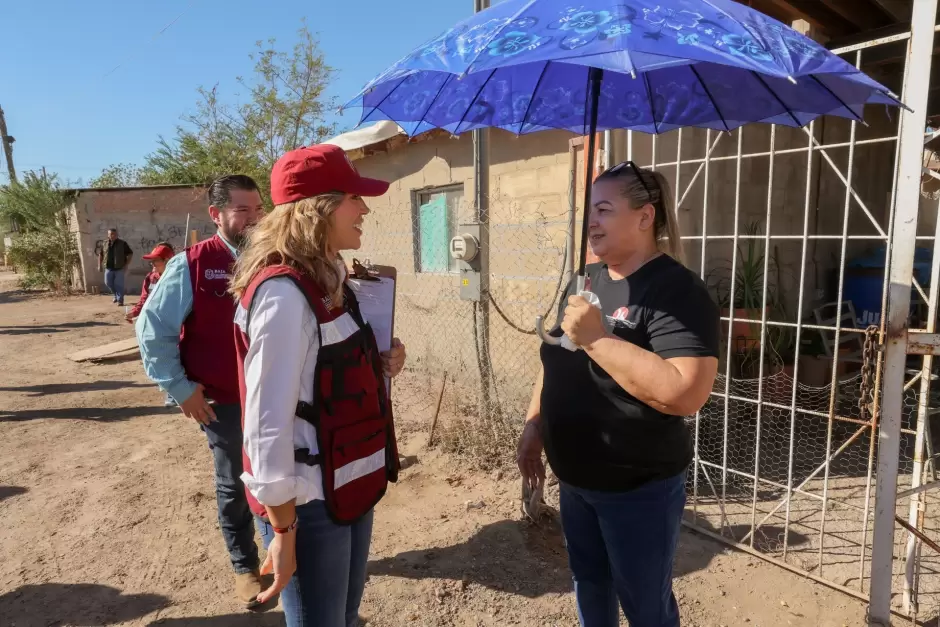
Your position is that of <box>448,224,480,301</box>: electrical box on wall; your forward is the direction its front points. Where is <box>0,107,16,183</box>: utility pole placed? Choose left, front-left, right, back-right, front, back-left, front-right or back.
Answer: right

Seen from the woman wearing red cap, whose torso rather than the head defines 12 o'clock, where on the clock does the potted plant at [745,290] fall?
The potted plant is roughly at 11 o'clock from the woman wearing red cap.

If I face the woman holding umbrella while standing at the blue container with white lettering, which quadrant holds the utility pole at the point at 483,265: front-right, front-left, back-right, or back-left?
front-right

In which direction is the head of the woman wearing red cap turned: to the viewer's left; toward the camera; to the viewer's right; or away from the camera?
to the viewer's right

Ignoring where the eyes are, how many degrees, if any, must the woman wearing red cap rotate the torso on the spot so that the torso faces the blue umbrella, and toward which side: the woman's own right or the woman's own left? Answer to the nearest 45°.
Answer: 0° — they already face it

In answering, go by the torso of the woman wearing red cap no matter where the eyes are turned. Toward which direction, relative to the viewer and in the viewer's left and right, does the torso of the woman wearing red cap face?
facing to the right of the viewer

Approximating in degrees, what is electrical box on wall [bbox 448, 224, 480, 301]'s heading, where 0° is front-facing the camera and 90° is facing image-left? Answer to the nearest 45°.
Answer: approximately 45°

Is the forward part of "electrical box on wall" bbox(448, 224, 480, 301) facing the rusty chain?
no

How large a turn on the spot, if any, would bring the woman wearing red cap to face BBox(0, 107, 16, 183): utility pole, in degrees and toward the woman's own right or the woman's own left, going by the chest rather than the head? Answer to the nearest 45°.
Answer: approximately 135° to the woman's own left

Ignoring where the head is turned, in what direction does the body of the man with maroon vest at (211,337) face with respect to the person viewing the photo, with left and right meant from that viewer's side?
facing the viewer and to the right of the viewer

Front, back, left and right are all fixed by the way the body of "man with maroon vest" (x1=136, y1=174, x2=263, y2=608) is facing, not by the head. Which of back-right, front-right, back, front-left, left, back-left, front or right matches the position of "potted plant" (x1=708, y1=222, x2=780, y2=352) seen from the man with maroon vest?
front-left

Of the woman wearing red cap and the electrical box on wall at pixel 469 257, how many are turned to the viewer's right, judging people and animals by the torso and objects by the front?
1

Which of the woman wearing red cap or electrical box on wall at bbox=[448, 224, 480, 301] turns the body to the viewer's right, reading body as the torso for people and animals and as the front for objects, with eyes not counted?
the woman wearing red cap

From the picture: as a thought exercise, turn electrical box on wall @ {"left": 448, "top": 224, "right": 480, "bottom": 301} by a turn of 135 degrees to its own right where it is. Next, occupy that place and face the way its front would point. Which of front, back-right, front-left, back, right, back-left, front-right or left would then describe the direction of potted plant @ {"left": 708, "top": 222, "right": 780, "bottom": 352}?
right

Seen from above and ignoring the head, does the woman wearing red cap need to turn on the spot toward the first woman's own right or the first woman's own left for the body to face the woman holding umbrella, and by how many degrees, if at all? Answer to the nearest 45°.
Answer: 0° — they already face them

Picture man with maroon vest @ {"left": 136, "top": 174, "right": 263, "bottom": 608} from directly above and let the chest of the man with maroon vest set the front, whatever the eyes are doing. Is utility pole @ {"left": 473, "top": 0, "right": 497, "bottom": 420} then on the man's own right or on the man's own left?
on the man's own left

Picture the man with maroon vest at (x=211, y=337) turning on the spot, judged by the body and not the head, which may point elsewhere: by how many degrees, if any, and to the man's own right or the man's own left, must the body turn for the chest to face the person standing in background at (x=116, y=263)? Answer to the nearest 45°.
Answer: approximately 135° to the man's own left

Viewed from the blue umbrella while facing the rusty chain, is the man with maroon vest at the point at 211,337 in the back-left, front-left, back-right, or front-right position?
back-left
